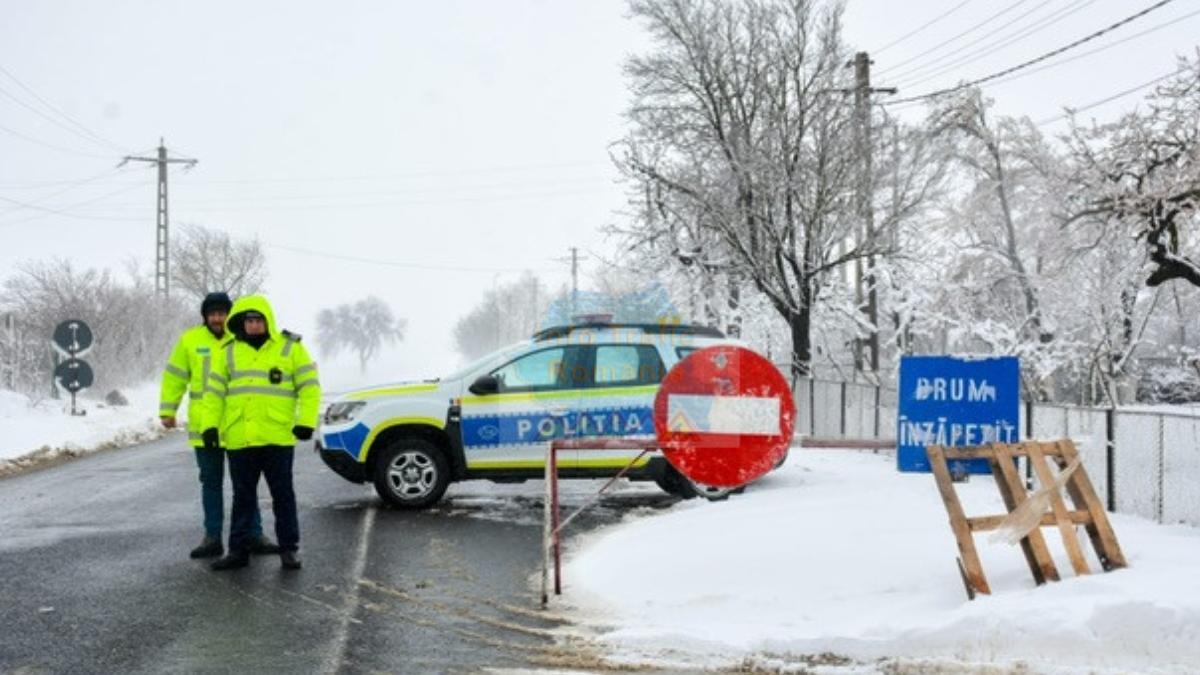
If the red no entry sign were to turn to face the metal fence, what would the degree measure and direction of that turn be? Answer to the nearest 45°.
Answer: approximately 135° to its left

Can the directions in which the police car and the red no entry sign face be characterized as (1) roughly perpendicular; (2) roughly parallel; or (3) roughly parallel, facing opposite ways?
roughly perpendicular

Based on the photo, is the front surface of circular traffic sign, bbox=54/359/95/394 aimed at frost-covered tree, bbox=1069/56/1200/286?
no

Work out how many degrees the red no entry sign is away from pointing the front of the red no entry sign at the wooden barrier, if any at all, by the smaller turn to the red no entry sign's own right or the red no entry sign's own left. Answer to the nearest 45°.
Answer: approximately 90° to the red no entry sign's own left

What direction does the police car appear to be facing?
to the viewer's left

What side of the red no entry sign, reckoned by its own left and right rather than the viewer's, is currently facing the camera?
front

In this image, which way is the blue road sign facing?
toward the camera

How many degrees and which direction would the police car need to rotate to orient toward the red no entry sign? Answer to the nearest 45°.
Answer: approximately 90° to its left

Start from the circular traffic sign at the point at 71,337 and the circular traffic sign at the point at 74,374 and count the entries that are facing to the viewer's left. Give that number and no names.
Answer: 0

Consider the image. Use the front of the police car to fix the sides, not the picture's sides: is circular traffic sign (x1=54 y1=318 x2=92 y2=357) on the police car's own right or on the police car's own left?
on the police car's own right

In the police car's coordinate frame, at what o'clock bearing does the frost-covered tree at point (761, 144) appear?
The frost-covered tree is roughly at 4 o'clock from the police car.
